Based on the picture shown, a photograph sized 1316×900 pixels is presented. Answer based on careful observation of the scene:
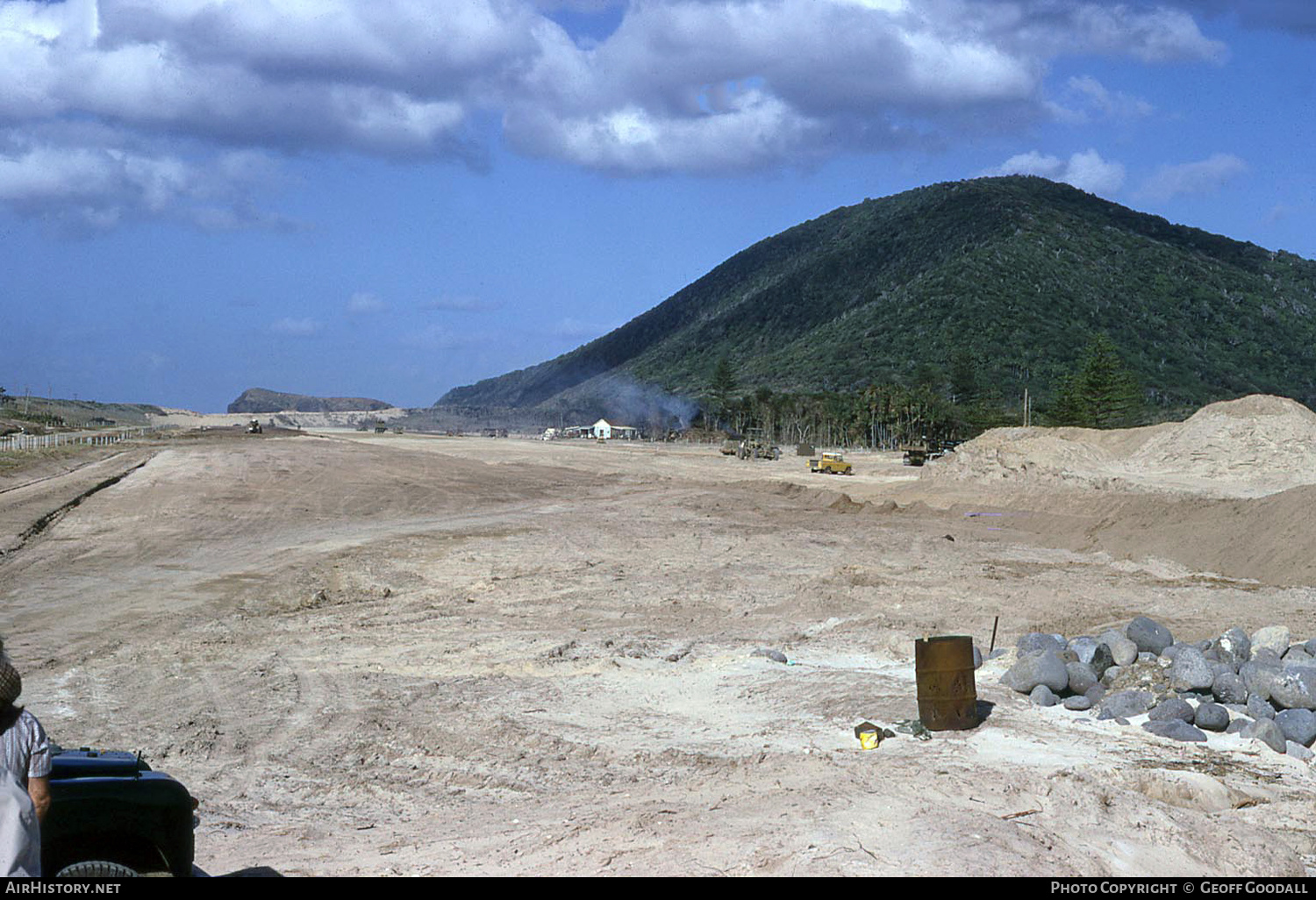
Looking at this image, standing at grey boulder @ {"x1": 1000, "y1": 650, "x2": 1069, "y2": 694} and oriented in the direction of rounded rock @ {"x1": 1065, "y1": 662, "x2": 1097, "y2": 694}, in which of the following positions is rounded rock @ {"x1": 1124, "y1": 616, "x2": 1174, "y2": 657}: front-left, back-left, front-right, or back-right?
front-left

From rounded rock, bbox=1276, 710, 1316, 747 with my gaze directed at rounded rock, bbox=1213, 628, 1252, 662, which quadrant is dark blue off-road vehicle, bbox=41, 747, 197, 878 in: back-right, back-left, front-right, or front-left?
back-left

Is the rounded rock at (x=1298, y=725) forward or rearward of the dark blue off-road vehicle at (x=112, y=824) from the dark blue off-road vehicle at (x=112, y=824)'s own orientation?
forward

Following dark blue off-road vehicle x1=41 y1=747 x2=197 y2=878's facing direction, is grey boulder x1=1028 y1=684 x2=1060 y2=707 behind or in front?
in front

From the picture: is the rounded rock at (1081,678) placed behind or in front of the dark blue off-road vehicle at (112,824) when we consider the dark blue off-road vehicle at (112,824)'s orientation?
in front
